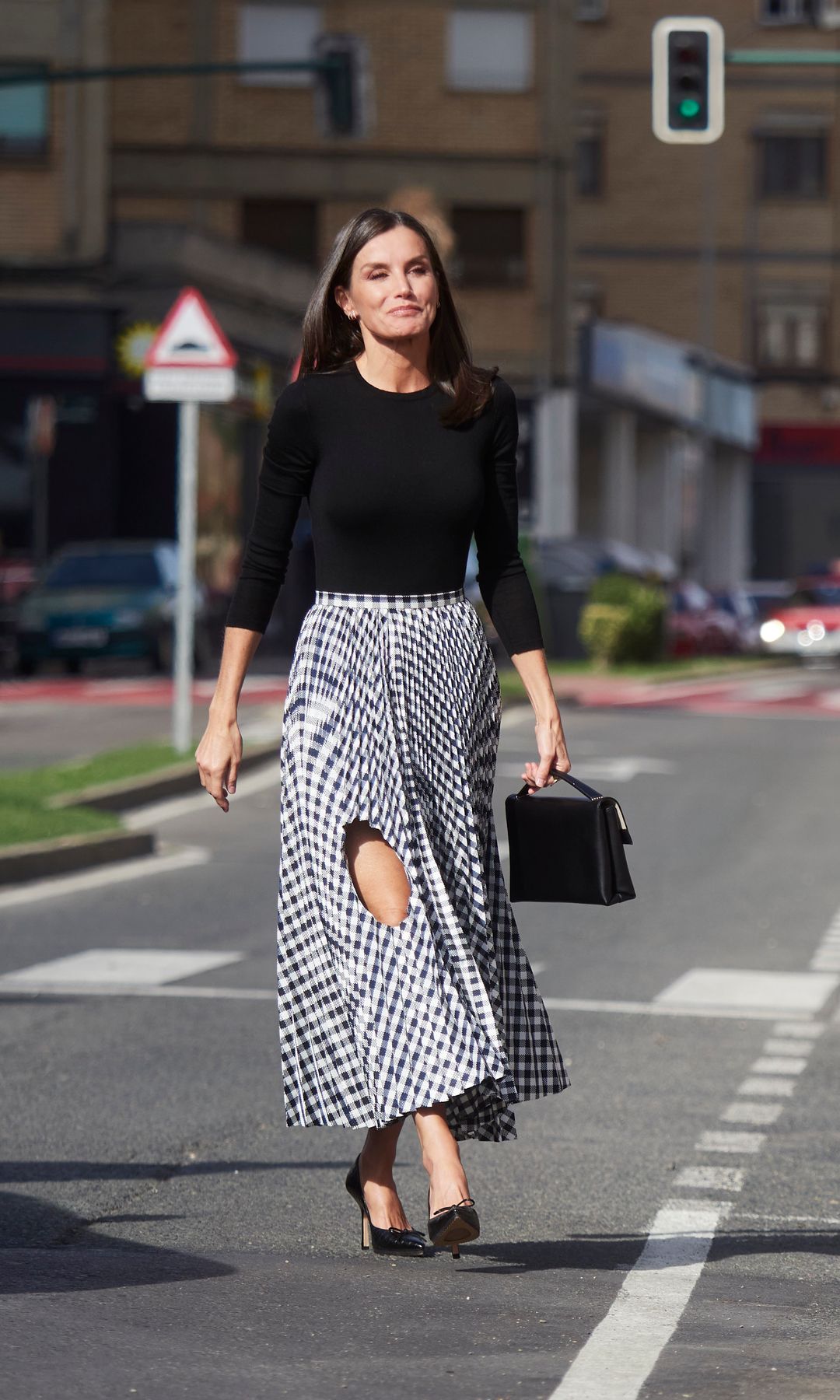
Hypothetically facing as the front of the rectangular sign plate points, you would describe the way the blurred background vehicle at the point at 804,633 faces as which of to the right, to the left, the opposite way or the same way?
the same way

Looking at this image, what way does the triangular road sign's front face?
toward the camera

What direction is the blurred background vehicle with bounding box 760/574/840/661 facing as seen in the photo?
toward the camera

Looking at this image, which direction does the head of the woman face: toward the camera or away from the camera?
toward the camera

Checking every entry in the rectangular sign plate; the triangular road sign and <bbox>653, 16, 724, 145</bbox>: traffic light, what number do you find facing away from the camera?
0

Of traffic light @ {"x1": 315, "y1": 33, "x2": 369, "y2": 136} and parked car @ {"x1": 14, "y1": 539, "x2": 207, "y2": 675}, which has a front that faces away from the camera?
the traffic light

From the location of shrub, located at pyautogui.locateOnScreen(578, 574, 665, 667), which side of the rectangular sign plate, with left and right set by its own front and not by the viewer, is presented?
back

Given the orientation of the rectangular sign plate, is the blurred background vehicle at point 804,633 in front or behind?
behind

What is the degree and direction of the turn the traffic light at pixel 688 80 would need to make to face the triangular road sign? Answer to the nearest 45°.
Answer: approximately 45° to its right

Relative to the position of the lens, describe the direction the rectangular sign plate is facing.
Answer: facing the viewer

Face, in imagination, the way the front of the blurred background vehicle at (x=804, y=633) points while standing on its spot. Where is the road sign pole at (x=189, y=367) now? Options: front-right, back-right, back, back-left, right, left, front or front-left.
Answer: front

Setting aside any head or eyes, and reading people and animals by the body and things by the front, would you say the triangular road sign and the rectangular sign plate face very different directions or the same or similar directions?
same or similar directions

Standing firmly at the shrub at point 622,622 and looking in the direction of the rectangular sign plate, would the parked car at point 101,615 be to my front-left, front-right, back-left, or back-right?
front-right

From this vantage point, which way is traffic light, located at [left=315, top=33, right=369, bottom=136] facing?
away from the camera
